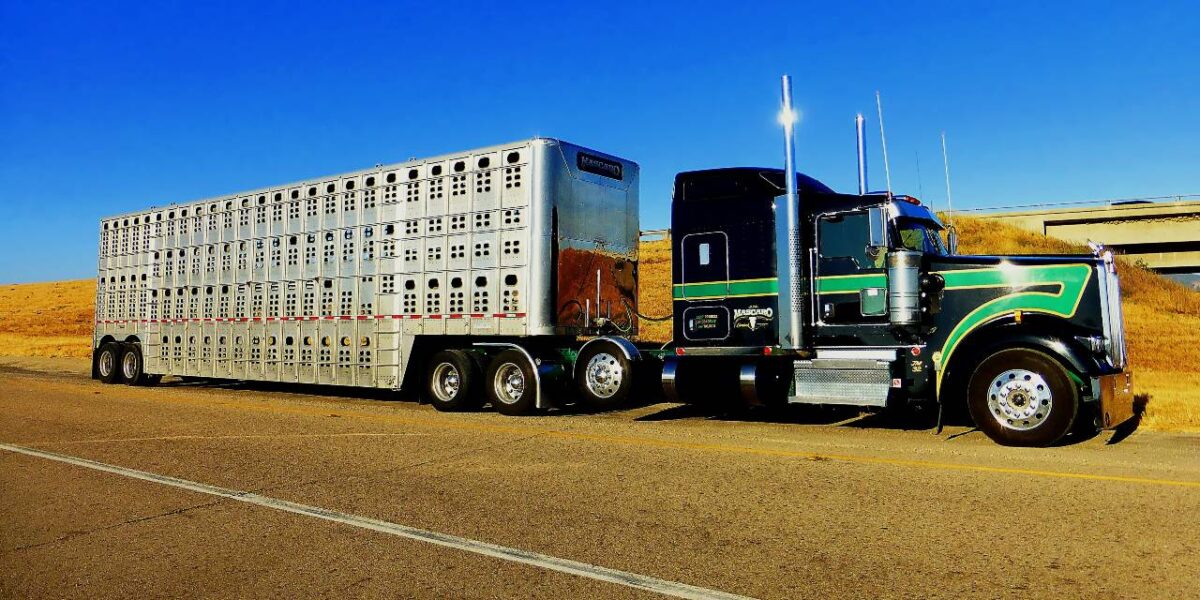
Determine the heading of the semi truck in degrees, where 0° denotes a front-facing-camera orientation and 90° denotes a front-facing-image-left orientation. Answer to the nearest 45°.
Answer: approximately 315°
